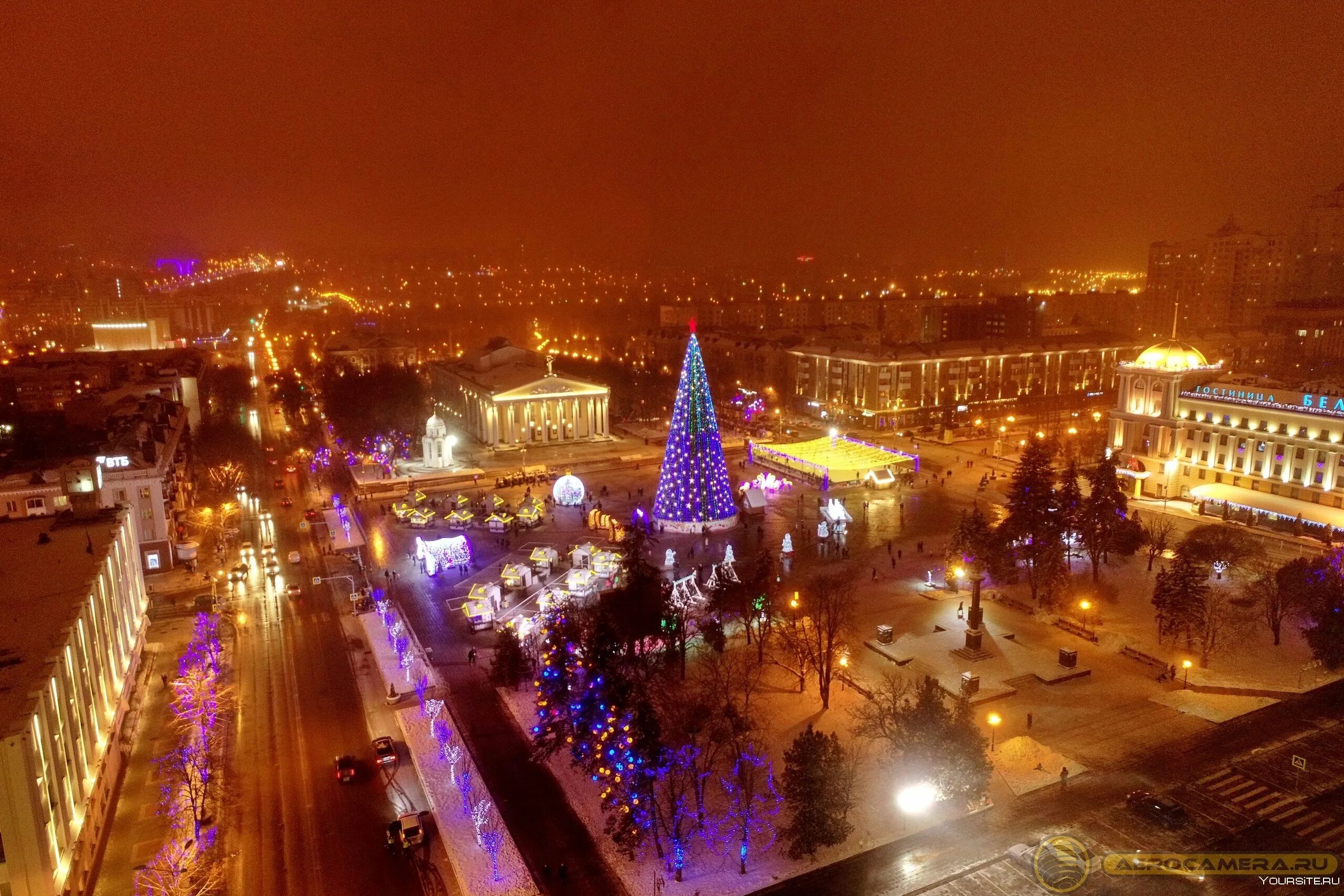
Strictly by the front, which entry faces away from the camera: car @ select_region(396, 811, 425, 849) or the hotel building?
the car

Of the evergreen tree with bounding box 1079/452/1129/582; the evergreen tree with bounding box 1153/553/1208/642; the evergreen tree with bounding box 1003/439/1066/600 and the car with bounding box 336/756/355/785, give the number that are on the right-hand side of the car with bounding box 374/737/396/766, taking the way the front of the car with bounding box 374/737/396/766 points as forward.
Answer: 3

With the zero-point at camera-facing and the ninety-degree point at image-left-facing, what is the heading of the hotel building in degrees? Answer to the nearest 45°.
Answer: approximately 45°

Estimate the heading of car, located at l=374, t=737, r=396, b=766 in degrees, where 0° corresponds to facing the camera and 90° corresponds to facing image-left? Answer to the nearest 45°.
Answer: approximately 180°

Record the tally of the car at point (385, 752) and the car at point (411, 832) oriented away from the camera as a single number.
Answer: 2

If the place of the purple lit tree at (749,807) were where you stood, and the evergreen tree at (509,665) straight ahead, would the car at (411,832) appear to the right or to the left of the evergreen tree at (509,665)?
left

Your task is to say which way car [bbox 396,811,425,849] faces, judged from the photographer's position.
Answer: facing away from the viewer

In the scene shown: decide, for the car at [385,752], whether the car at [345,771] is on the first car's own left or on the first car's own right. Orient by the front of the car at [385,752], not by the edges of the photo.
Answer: on the first car's own left

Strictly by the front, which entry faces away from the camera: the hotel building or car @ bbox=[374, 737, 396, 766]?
the car

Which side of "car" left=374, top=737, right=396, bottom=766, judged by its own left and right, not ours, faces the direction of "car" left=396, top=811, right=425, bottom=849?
back
